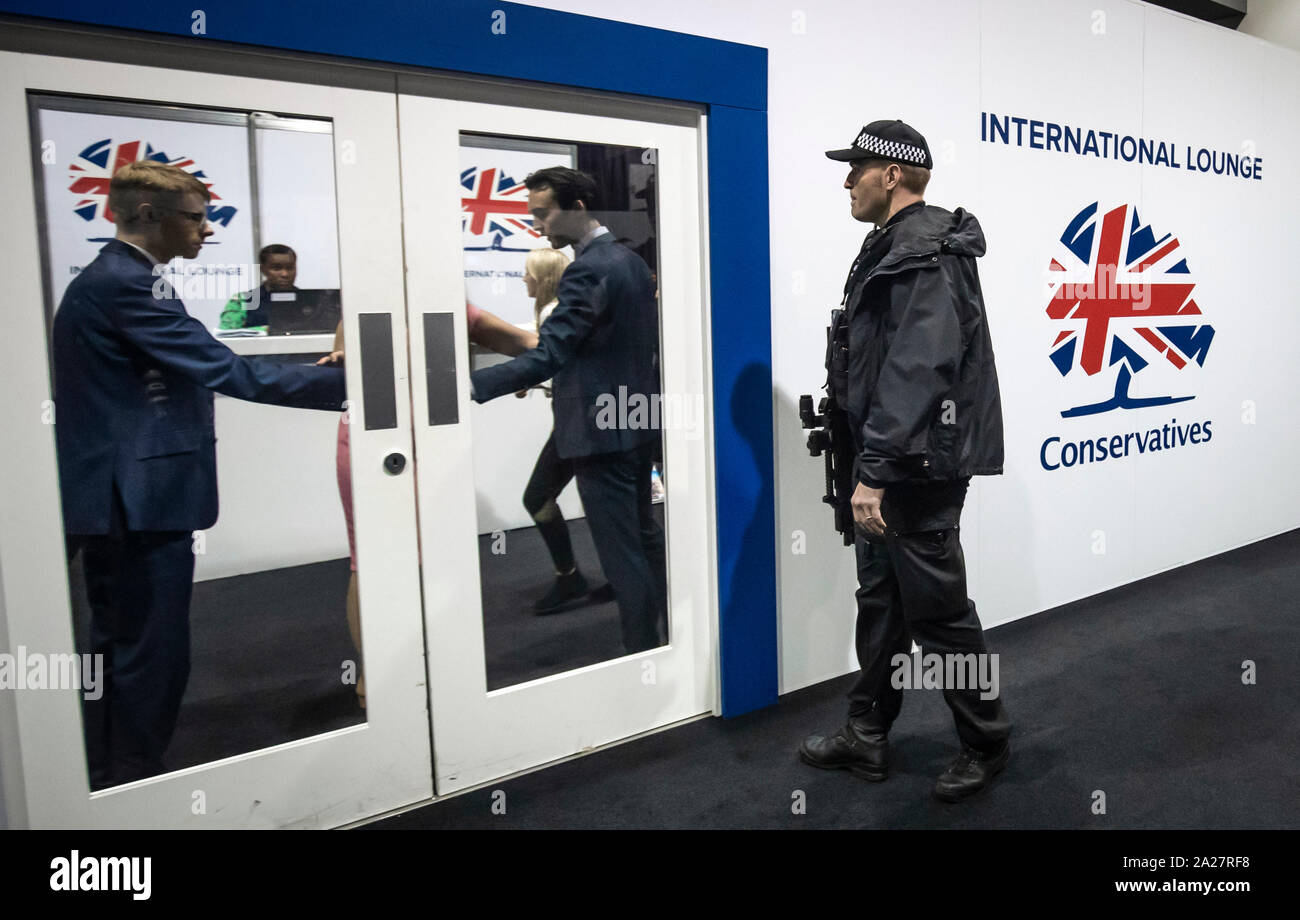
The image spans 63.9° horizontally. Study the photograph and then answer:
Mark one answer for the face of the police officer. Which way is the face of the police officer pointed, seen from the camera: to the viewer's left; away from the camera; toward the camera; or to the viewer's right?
to the viewer's left

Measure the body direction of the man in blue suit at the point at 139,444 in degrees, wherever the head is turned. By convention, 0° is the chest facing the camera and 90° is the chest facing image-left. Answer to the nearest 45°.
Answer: approximately 270°

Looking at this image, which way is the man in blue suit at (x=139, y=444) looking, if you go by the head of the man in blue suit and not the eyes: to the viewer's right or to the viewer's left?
to the viewer's right

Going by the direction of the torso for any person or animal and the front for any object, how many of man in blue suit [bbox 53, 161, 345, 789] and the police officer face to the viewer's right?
1

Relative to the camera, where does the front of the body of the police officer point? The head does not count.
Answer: to the viewer's left
